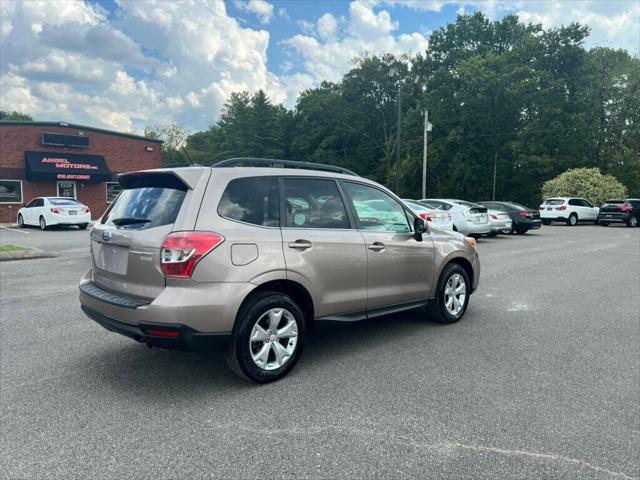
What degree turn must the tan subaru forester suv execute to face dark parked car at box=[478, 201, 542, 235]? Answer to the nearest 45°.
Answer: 0° — it already faces it

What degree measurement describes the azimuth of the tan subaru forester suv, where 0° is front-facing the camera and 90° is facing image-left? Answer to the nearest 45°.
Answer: approximately 225°

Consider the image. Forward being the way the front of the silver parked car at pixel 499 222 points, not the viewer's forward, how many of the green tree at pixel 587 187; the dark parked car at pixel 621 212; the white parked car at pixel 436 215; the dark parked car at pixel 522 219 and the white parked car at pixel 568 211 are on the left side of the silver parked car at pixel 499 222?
1

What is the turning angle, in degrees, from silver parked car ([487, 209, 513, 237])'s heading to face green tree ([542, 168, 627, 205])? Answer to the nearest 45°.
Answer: approximately 45° to its right

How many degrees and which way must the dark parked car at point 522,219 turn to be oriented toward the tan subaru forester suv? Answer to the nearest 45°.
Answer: approximately 135° to its left

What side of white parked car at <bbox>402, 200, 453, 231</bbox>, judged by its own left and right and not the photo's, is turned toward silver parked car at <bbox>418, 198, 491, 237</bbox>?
right

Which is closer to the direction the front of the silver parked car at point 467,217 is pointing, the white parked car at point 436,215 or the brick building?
the brick building

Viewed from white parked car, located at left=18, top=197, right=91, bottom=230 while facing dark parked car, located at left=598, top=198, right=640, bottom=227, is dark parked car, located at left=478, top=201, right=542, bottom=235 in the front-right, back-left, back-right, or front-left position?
front-right

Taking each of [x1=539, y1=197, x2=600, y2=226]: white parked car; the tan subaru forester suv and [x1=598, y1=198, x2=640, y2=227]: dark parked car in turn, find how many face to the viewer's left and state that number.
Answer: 0

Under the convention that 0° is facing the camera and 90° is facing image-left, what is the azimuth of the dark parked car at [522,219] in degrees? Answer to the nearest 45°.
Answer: approximately 135°

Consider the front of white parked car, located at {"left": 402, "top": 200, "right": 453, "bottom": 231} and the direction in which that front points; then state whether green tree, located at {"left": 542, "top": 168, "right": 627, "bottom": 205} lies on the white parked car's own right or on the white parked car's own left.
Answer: on the white parked car's own right

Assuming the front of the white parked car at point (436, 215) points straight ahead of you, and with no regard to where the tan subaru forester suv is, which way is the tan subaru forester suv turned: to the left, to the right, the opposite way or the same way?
to the right

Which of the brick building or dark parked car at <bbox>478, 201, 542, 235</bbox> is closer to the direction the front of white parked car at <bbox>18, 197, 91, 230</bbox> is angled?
the brick building

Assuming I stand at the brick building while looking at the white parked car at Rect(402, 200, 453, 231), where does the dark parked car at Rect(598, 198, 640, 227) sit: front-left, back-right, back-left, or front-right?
front-left

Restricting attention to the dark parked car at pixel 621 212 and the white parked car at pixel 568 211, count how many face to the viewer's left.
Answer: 0

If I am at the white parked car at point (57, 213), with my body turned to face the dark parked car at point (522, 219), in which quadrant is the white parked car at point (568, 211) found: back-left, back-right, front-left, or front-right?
front-left

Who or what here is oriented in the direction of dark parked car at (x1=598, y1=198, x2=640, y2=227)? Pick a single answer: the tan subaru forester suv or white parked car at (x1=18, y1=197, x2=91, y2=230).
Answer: the tan subaru forester suv
